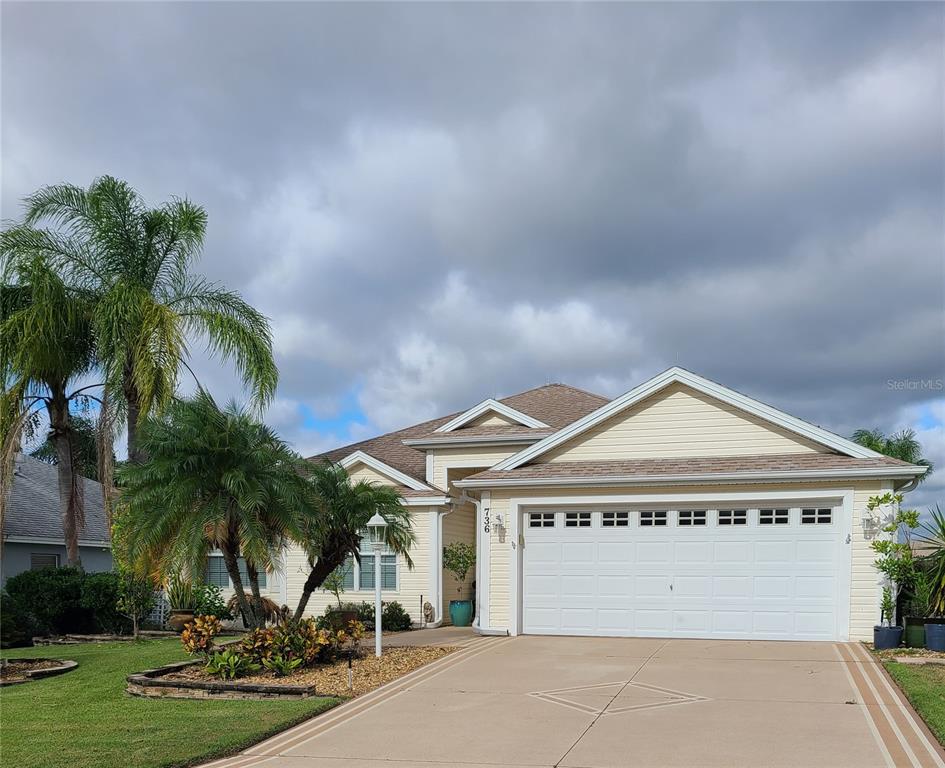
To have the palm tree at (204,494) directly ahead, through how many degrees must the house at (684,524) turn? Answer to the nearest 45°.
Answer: approximately 45° to its right

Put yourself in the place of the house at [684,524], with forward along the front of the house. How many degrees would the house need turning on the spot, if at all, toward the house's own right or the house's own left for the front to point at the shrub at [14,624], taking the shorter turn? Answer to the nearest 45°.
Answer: approximately 90° to the house's own right

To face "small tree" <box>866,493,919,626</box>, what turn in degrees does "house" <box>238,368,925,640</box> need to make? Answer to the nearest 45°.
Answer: approximately 45° to its left

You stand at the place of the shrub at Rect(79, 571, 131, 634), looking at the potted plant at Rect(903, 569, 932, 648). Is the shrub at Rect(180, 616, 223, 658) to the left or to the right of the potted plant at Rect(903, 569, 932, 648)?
right

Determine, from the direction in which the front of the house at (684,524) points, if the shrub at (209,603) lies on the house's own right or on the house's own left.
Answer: on the house's own right

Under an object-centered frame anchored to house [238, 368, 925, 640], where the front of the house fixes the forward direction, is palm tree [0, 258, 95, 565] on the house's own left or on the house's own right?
on the house's own right

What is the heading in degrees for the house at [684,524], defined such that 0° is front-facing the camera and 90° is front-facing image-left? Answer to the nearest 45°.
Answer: approximately 0°

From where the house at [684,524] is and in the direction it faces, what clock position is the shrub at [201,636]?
The shrub is roughly at 2 o'clock from the house.

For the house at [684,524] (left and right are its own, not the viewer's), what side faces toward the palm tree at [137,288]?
right
